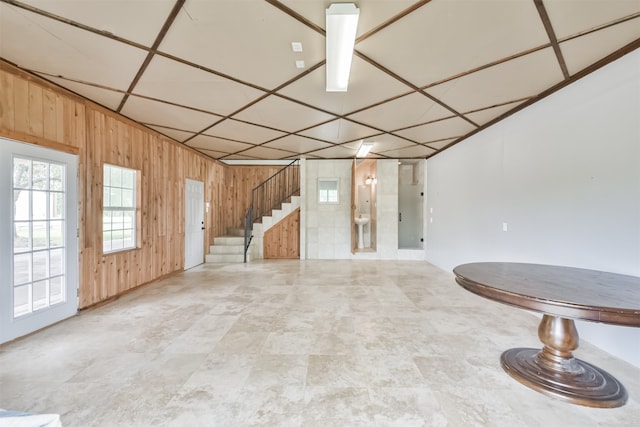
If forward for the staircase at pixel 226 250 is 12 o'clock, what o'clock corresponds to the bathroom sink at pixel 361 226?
The bathroom sink is roughly at 9 o'clock from the staircase.

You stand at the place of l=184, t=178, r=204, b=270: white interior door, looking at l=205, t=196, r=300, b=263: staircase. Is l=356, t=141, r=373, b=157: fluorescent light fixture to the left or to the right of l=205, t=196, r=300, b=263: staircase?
right

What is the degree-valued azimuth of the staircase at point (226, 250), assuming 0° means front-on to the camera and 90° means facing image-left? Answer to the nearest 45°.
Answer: approximately 0°

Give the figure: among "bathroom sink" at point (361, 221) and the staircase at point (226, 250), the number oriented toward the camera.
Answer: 2

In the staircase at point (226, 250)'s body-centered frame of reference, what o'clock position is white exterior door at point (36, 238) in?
The white exterior door is roughly at 1 o'clock from the staircase.

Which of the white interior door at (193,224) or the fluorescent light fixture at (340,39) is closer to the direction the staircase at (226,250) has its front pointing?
the fluorescent light fixture

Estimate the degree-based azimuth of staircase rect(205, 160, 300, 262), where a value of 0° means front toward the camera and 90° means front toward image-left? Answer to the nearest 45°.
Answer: approximately 0°

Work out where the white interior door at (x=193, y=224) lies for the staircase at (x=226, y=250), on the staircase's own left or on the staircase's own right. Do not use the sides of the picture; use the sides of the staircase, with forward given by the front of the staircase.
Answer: on the staircase's own right

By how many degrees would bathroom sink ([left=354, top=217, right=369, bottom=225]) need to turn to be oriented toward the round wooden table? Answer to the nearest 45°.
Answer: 0° — it already faces it

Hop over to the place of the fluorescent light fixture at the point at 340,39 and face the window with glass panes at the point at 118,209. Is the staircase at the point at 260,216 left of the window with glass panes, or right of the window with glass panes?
right
